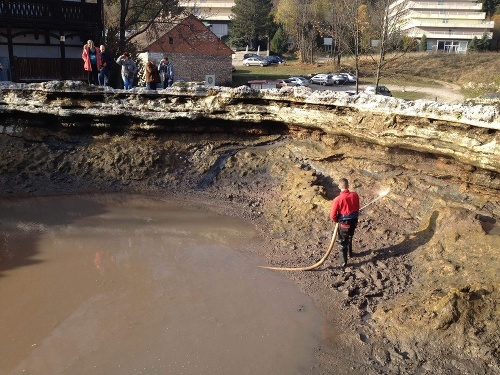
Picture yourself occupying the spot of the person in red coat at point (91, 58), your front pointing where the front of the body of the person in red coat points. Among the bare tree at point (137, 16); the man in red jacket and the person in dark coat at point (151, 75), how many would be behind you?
1

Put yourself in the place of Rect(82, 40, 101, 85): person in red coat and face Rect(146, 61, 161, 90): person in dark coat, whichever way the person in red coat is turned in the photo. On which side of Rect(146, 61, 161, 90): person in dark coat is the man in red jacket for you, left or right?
right

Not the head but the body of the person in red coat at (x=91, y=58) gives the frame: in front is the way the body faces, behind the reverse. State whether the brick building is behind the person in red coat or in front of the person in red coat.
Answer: behind

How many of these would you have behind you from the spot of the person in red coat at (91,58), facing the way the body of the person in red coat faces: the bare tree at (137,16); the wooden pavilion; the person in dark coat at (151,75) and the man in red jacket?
2

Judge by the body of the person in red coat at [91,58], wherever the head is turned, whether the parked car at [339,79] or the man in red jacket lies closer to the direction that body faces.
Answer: the man in red jacket

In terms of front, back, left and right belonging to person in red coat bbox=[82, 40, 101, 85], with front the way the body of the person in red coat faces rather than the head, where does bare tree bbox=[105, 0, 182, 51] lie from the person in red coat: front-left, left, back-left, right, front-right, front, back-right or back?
back

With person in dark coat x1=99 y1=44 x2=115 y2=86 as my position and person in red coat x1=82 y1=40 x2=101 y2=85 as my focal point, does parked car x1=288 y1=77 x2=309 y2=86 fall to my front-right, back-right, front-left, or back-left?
back-right

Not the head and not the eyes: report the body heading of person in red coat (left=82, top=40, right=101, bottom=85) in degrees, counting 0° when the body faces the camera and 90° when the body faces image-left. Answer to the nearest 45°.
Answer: approximately 0°

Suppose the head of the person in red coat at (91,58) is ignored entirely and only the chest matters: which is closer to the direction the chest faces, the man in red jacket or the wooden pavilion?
the man in red jacket

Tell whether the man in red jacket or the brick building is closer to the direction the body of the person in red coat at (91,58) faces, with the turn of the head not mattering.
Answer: the man in red jacket

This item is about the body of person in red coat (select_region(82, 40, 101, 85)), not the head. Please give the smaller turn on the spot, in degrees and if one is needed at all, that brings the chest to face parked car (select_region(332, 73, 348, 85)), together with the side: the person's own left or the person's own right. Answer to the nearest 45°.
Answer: approximately 135° to the person's own left
